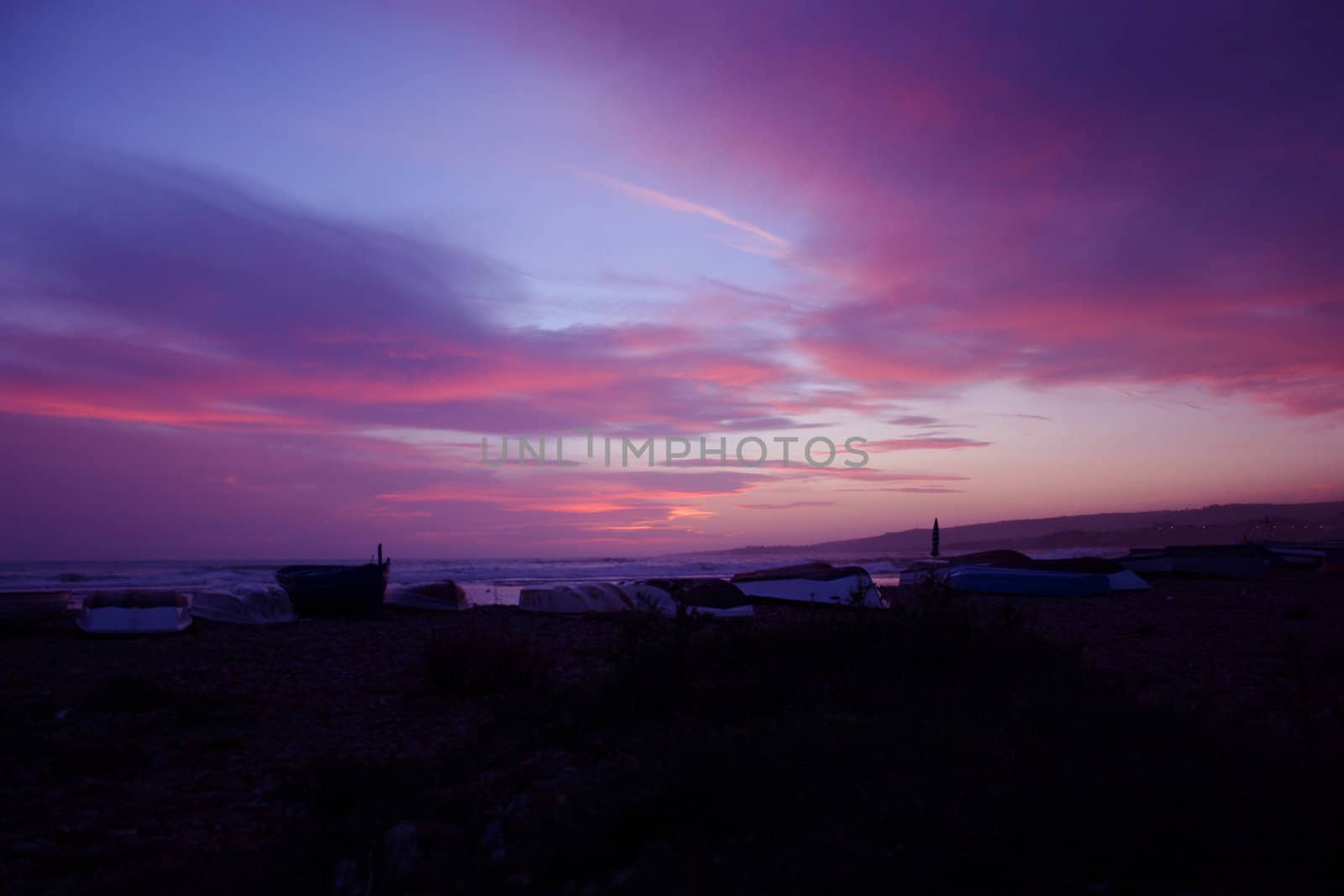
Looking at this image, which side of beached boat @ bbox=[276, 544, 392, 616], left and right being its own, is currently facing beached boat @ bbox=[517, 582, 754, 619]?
front

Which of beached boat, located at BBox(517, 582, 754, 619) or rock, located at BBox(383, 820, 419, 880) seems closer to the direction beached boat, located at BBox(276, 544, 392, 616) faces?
the beached boat

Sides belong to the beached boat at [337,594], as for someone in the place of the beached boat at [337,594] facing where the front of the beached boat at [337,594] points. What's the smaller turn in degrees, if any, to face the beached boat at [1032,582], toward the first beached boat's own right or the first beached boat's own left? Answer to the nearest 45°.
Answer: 0° — it already faces it

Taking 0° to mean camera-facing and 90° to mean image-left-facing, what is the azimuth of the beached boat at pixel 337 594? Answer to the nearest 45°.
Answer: approximately 270°

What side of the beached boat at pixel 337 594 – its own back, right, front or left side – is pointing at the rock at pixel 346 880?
right

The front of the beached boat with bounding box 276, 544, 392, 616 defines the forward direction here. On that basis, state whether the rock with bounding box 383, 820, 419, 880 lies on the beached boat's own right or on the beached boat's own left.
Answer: on the beached boat's own right

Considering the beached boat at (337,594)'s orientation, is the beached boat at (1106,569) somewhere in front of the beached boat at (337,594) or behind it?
in front

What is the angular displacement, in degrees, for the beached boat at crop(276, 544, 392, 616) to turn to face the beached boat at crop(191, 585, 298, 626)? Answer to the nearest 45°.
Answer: approximately 135° to its right
